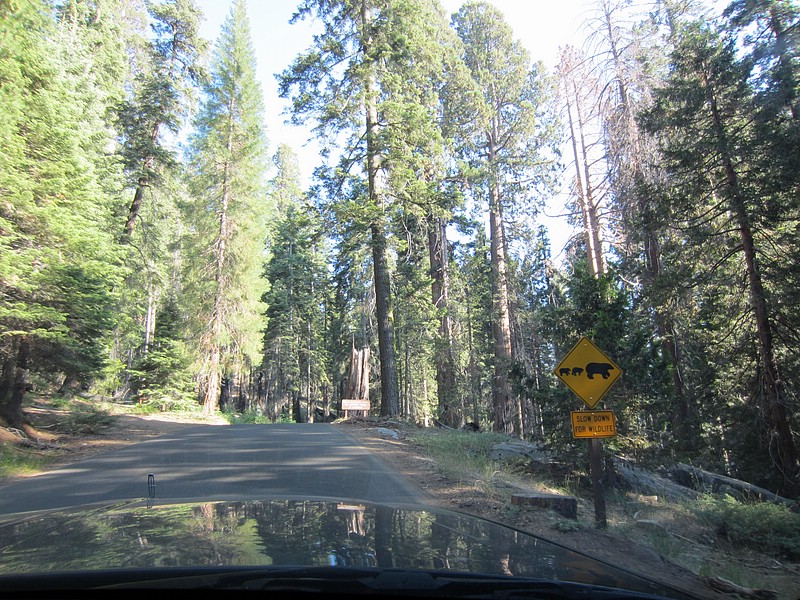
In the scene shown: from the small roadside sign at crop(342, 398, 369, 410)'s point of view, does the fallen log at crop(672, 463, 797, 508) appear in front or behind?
in front

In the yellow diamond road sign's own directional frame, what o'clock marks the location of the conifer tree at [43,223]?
The conifer tree is roughly at 3 o'clock from the yellow diamond road sign.

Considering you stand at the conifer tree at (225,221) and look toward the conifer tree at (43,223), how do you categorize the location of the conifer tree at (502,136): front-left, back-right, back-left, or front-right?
front-left

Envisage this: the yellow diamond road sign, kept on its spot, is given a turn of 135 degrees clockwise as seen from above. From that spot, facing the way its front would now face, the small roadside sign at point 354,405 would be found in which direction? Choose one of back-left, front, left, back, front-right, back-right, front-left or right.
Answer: front

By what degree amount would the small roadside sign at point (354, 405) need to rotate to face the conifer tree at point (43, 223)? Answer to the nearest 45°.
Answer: approximately 45° to its right

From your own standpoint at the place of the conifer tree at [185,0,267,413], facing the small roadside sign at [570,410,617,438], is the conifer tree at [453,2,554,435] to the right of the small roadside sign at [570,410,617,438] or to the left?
left

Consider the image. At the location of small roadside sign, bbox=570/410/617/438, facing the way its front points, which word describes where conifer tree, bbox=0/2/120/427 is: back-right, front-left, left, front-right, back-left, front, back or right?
right

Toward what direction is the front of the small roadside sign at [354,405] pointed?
toward the camera

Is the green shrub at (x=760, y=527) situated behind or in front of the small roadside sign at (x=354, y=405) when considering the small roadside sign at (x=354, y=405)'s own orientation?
in front

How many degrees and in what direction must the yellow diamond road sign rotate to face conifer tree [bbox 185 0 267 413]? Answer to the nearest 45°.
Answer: approximately 135° to its right

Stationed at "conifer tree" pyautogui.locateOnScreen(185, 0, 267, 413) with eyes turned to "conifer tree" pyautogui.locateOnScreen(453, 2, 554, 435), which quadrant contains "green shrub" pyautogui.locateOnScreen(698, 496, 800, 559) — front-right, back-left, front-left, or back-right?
front-right
